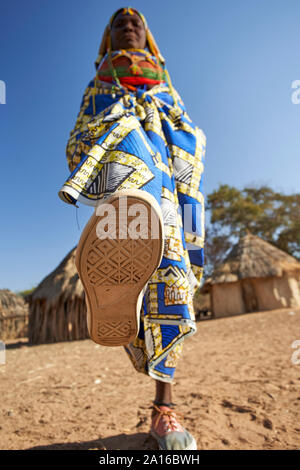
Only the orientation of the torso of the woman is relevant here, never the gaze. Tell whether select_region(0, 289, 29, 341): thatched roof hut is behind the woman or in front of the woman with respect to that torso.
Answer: behind

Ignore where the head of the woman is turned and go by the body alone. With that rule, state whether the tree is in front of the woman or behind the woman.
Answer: behind

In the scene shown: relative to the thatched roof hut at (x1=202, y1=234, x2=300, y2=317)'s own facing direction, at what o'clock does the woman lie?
The woman is roughly at 12 o'clock from the thatched roof hut.

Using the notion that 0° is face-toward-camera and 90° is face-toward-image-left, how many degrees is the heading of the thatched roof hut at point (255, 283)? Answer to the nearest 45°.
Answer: approximately 0°

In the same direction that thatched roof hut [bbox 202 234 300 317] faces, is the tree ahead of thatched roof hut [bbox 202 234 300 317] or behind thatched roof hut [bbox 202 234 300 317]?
behind

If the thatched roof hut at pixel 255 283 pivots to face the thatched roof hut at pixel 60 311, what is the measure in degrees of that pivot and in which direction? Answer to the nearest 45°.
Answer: approximately 45° to its right

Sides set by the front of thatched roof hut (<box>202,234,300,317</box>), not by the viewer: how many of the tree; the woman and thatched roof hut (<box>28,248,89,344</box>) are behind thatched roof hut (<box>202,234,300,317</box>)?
1
